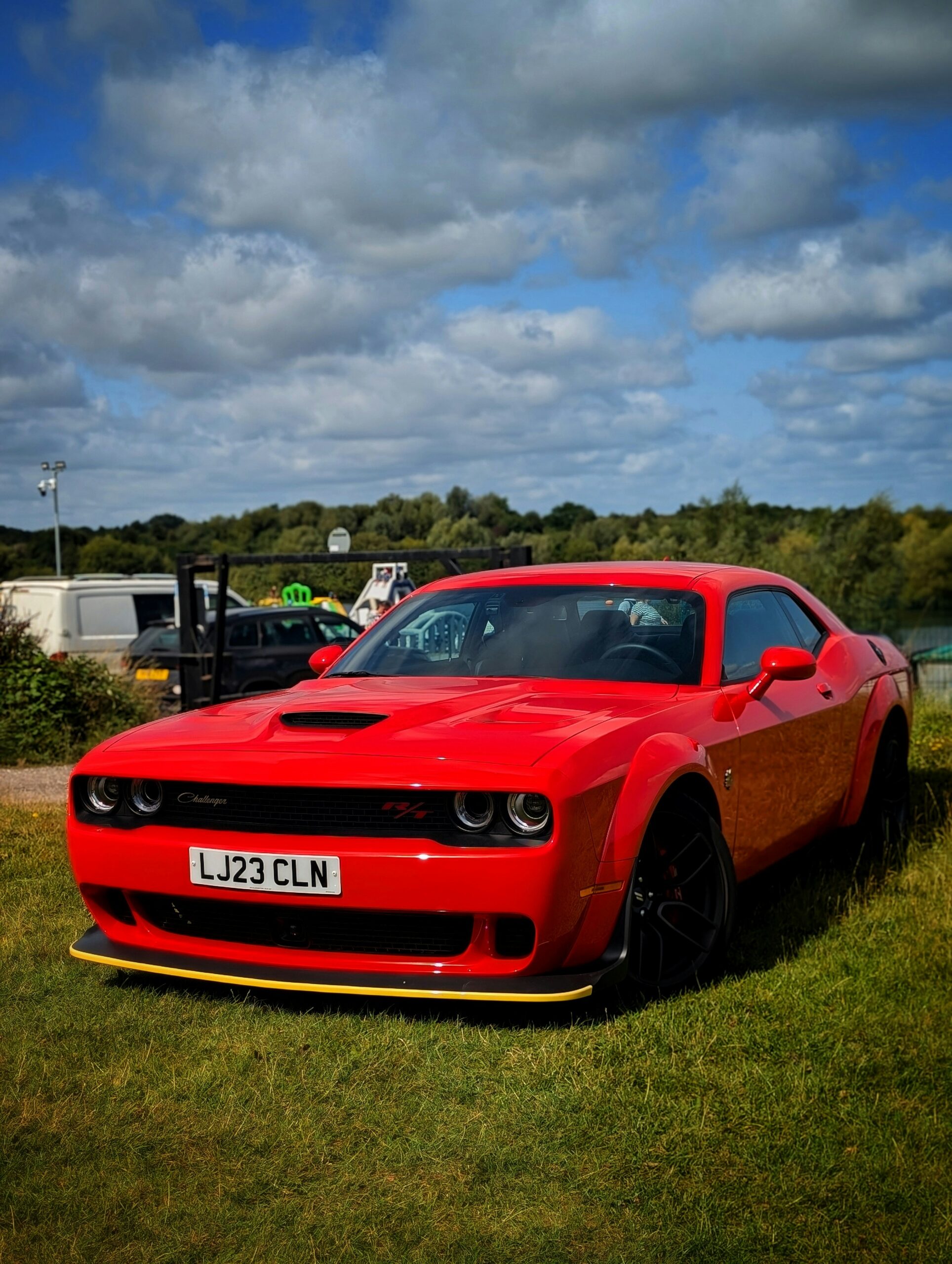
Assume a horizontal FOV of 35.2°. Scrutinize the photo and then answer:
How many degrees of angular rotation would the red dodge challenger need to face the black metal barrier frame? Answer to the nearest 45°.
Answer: approximately 135° to its right

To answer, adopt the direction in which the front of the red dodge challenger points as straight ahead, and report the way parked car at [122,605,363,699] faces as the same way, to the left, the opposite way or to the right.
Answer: the opposite way

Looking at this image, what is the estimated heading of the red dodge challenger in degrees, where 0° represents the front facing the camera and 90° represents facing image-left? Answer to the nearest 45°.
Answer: approximately 45°

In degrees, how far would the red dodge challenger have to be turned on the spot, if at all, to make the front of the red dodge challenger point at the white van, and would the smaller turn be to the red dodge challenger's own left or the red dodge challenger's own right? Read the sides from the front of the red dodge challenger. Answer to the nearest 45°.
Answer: approximately 135° to the red dodge challenger's own right

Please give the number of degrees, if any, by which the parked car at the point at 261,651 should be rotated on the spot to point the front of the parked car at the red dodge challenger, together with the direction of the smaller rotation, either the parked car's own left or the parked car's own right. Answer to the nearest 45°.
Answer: approximately 135° to the parked car's own right

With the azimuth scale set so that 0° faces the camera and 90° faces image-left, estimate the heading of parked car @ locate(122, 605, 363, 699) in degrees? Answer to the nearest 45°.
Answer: approximately 225°

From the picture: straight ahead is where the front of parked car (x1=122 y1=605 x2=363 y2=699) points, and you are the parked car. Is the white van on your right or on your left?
on your left
